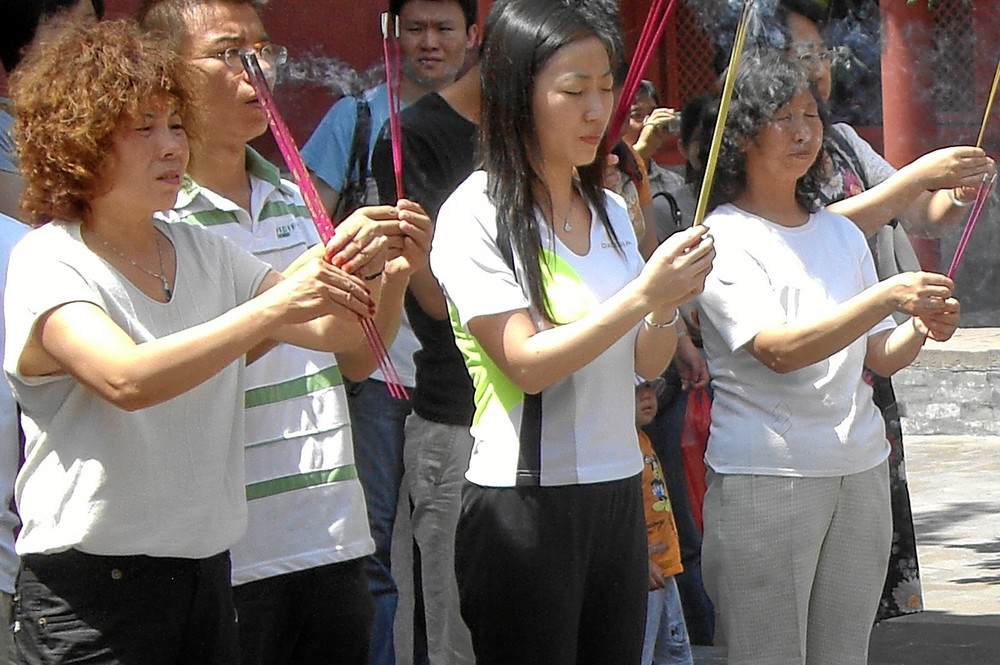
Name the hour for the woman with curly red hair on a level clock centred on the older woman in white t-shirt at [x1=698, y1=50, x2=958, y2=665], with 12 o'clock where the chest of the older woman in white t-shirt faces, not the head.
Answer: The woman with curly red hair is roughly at 3 o'clock from the older woman in white t-shirt.

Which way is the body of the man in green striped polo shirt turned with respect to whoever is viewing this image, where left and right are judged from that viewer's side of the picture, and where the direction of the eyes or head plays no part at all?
facing the viewer and to the right of the viewer

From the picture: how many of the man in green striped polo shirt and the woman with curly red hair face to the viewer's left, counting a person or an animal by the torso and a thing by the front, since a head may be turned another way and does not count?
0

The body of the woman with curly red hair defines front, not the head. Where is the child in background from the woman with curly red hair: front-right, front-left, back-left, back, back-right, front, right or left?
left

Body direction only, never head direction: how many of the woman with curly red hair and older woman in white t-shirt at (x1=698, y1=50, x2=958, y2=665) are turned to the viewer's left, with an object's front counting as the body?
0

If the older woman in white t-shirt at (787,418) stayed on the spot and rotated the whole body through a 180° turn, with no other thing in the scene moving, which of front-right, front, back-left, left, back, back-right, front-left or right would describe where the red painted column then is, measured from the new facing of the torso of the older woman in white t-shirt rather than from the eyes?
front-right

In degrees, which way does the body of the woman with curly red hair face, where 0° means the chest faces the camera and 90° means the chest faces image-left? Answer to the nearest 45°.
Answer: approximately 315°

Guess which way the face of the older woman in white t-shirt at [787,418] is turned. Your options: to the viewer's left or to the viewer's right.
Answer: to the viewer's right

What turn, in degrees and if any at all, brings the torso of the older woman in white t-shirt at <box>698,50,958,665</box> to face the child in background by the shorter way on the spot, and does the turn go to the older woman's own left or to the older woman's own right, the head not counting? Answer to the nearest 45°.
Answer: approximately 180°

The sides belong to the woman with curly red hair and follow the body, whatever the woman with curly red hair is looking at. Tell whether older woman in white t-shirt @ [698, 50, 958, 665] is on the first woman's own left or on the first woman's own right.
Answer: on the first woman's own left
